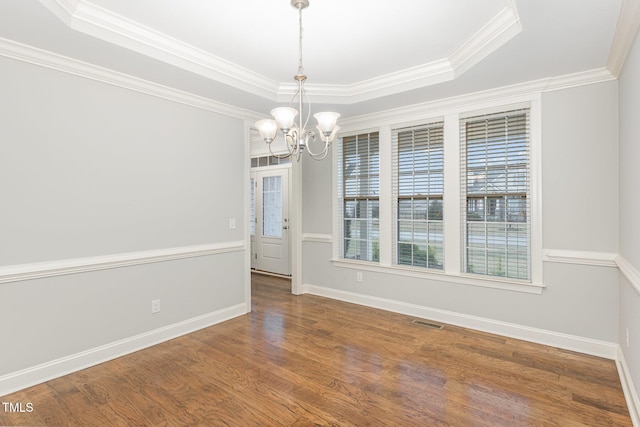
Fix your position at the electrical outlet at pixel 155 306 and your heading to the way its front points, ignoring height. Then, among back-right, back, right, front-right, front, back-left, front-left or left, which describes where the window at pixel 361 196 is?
front-left

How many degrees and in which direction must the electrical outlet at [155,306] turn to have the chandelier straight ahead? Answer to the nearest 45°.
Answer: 0° — it already faces it

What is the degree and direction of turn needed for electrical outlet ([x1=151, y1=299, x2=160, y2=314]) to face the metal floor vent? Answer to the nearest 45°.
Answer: approximately 45° to its left

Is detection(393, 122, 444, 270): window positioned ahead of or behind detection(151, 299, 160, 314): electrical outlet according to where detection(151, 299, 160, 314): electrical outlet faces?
ahead

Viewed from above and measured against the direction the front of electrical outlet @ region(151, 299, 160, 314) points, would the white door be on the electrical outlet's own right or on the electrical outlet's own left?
on the electrical outlet's own left

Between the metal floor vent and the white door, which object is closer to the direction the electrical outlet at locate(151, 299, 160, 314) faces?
the metal floor vent

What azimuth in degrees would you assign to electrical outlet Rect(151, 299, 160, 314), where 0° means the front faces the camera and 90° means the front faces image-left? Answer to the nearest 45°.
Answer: approximately 315°

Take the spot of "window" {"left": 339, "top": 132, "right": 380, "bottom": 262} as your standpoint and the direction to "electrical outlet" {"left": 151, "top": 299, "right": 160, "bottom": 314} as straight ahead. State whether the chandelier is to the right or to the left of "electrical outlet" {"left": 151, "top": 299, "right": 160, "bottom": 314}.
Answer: left
